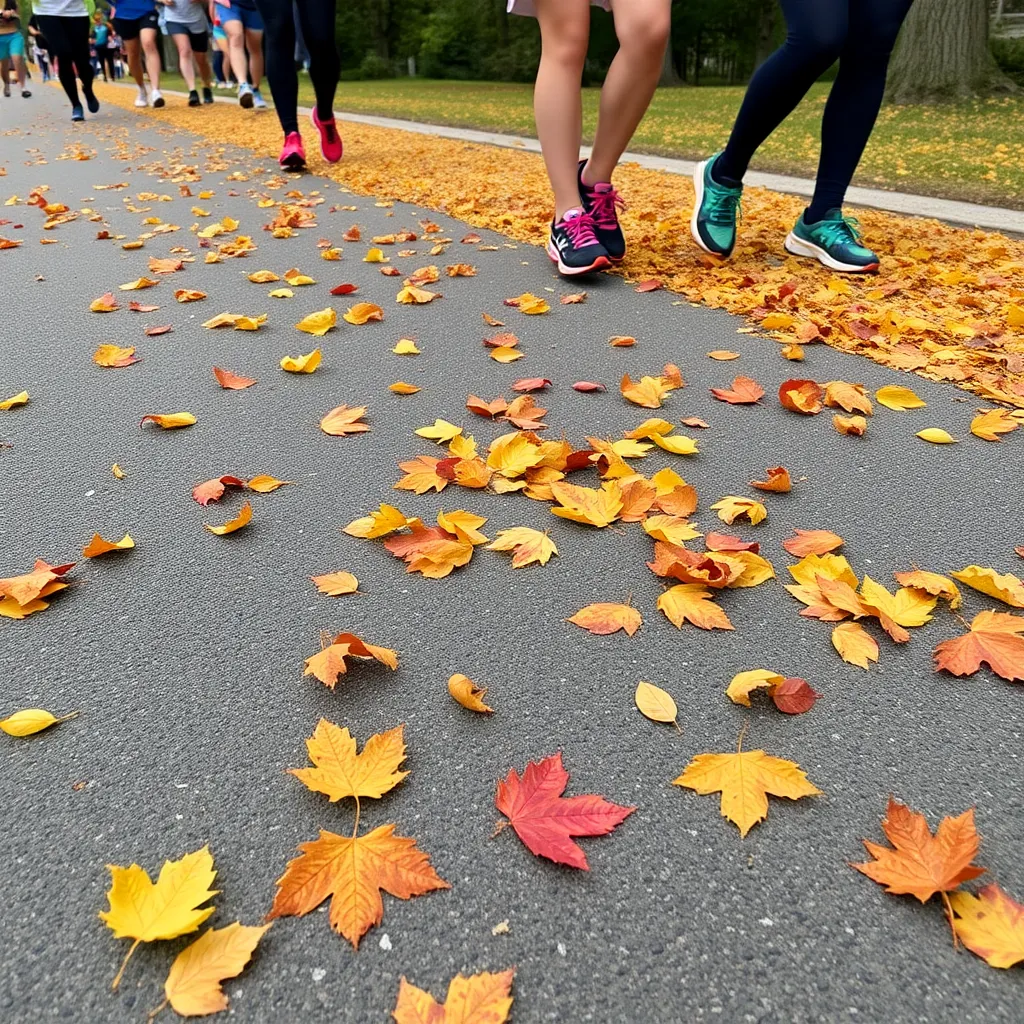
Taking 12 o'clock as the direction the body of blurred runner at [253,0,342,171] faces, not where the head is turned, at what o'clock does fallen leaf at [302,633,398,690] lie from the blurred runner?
The fallen leaf is roughly at 12 o'clock from the blurred runner.

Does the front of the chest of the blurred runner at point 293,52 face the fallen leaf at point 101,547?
yes

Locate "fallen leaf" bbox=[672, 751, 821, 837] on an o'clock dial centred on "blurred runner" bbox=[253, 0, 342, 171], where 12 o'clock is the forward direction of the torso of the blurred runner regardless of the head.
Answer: The fallen leaf is roughly at 12 o'clock from the blurred runner.

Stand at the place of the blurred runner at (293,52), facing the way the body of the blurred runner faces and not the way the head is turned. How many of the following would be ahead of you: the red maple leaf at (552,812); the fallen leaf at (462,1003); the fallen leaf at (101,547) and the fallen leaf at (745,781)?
4

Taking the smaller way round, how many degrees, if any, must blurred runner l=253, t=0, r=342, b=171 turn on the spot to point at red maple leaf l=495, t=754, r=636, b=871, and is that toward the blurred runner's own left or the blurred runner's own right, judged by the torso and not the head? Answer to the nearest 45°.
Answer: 0° — they already face it

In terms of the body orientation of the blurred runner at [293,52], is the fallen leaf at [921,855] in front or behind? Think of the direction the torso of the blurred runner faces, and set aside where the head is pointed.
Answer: in front

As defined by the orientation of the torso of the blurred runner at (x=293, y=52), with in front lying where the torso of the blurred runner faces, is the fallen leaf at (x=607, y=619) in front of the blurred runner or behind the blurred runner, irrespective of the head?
in front

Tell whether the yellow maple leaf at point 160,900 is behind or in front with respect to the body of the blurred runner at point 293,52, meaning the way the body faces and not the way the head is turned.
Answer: in front

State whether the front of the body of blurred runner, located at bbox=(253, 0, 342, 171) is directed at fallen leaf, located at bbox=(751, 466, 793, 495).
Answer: yes

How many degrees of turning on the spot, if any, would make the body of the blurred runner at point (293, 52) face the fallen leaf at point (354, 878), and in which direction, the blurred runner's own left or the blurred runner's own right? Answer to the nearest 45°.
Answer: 0° — they already face it
